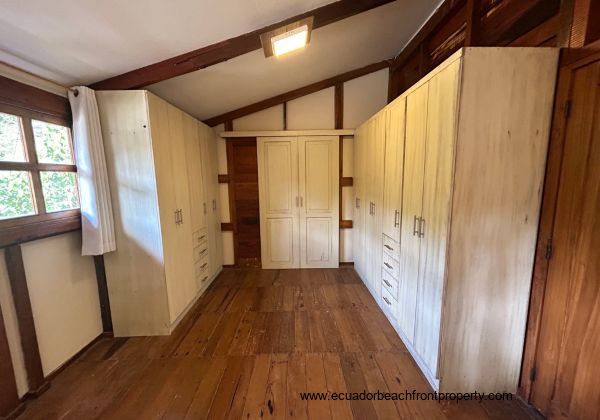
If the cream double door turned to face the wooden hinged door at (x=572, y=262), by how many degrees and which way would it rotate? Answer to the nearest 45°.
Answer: approximately 45° to its left

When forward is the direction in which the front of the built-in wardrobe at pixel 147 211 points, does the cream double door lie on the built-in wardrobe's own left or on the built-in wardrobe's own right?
on the built-in wardrobe's own left

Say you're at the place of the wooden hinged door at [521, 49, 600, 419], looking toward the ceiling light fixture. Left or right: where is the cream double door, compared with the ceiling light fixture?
right

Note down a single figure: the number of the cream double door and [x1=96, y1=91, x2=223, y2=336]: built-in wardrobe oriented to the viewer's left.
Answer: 0

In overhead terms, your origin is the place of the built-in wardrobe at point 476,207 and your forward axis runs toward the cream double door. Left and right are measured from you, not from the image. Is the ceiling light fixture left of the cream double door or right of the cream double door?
left

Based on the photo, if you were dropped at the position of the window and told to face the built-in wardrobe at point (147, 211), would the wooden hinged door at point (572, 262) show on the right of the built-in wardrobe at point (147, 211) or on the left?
right

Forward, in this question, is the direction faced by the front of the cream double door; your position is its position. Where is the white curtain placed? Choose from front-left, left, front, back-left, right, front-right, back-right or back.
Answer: front-right

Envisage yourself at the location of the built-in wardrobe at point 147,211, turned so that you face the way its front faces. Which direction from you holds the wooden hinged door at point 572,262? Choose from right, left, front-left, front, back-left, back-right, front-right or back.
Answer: front

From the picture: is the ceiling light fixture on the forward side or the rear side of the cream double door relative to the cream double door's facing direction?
on the forward side

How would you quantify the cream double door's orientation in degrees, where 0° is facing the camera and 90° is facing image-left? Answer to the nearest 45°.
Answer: approximately 0°

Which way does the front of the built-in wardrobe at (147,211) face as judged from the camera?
facing the viewer and to the right of the viewer

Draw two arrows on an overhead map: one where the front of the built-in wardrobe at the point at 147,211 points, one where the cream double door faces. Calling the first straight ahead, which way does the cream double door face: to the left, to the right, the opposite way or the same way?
to the right
